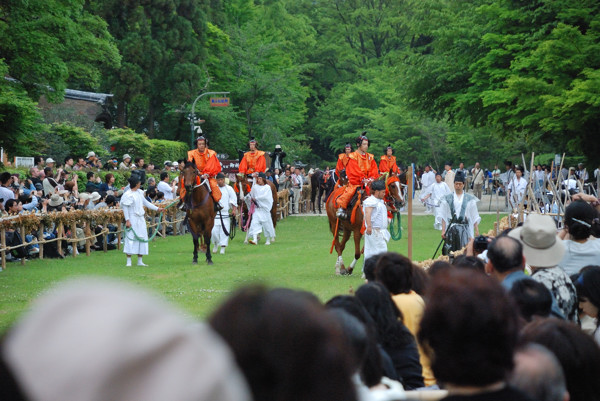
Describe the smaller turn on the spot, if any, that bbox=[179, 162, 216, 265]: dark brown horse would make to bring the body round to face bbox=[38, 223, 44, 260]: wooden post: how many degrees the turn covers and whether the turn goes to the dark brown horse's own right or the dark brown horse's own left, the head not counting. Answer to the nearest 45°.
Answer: approximately 90° to the dark brown horse's own right

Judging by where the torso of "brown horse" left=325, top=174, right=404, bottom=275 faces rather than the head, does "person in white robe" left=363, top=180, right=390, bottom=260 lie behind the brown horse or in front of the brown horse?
in front

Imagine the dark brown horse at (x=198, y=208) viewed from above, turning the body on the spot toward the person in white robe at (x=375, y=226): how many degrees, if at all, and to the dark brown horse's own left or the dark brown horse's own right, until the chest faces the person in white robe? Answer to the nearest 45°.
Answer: approximately 45° to the dark brown horse's own left

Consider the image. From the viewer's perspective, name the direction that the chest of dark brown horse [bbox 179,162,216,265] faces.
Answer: toward the camera

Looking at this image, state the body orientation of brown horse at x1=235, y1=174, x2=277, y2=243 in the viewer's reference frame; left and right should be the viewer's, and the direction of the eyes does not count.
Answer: facing the viewer and to the left of the viewer

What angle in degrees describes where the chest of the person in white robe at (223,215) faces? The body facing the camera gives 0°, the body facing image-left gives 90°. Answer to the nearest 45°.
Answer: approximately 45°
